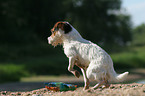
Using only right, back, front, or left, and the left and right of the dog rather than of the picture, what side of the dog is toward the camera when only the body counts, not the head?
left
